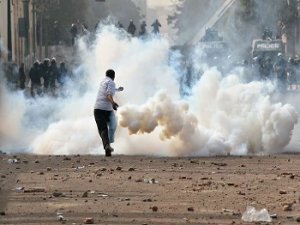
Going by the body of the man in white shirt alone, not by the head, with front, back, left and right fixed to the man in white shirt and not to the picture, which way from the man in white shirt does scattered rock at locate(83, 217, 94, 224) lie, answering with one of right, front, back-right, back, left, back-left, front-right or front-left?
back-right

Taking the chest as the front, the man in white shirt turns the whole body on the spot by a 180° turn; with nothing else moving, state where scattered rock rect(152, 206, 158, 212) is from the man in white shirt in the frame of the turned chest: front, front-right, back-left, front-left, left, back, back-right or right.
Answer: front-left

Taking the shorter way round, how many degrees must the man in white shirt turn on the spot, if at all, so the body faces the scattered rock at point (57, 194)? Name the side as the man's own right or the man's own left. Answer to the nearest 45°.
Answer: approximately 135° to the man's own right

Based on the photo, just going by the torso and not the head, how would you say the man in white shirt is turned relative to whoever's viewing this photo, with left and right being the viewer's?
facing away from the viewer and to the right of the viewer

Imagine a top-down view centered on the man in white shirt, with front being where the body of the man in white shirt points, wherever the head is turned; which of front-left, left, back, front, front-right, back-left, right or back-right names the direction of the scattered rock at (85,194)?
back-right

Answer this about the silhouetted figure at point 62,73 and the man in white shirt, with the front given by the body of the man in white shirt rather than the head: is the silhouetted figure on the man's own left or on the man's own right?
on the man's own left

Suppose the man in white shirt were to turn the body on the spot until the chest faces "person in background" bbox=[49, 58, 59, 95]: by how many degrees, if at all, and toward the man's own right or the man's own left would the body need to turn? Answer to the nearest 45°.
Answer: approximately 45° to the man's own left
